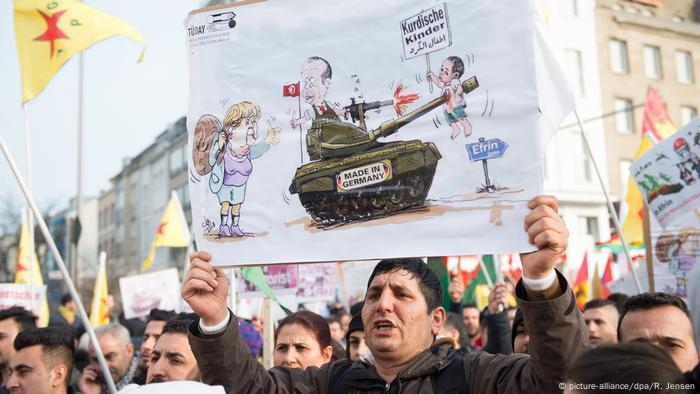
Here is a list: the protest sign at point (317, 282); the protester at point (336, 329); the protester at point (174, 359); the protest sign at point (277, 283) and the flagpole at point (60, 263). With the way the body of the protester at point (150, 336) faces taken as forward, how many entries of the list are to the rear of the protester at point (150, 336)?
3

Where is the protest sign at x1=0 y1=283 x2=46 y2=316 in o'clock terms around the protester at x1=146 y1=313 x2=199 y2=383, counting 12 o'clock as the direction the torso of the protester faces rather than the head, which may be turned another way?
The protest sign is roughly at 4 o'clock from the protester.

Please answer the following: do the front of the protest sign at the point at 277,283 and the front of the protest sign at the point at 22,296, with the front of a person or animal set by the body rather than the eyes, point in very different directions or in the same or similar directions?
same or similar directions

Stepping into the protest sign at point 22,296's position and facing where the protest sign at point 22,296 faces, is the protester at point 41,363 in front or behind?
in front

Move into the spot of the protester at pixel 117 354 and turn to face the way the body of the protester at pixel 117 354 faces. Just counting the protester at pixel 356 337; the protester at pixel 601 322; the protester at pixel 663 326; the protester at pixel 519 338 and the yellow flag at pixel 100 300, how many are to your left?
4

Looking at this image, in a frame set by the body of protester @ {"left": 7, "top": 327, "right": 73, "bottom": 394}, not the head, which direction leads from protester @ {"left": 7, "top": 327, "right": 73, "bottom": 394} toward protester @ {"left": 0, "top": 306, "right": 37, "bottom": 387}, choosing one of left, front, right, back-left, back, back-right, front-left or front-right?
back-right

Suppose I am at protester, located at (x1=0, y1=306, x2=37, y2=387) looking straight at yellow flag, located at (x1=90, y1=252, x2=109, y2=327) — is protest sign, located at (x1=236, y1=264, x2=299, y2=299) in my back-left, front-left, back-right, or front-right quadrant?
front-right

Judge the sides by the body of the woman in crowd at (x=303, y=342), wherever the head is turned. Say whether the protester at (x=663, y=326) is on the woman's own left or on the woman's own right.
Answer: on the woman's own left

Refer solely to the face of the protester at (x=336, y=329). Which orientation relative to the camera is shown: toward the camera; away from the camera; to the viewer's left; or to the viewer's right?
toward the camera

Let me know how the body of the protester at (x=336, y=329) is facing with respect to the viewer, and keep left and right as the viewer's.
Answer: facing the viewer and to the left of the viewer

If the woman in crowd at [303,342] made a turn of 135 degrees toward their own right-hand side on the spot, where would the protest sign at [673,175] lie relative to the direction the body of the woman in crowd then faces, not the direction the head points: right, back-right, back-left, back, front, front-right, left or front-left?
right

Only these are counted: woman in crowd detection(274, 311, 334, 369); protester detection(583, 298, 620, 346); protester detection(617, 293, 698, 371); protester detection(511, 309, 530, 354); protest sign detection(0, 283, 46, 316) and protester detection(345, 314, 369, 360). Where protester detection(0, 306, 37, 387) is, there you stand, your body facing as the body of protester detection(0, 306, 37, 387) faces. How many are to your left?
5

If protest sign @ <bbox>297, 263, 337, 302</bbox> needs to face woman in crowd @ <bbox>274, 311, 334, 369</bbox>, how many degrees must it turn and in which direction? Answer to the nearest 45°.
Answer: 0° — it already faces them

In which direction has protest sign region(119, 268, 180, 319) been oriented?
toward the camera

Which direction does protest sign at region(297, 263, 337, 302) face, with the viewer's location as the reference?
facing the viewer

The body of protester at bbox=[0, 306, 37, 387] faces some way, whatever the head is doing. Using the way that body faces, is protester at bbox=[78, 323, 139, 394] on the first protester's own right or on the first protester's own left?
on the first protester's own left

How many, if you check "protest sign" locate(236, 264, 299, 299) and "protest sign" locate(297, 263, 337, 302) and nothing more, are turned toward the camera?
2

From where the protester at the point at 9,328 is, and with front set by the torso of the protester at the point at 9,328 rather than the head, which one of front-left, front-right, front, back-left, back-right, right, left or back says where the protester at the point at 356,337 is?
left
